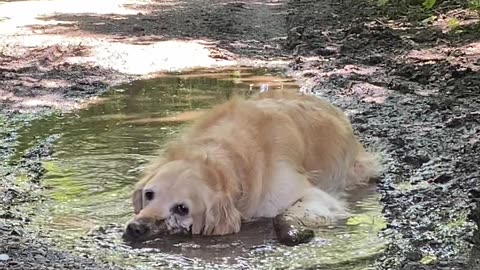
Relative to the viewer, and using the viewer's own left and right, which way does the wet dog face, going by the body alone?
facing the viewer and to the left of the viewer

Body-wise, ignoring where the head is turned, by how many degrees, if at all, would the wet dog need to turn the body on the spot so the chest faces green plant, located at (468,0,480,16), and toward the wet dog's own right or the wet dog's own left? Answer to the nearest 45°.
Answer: approximately 180°
